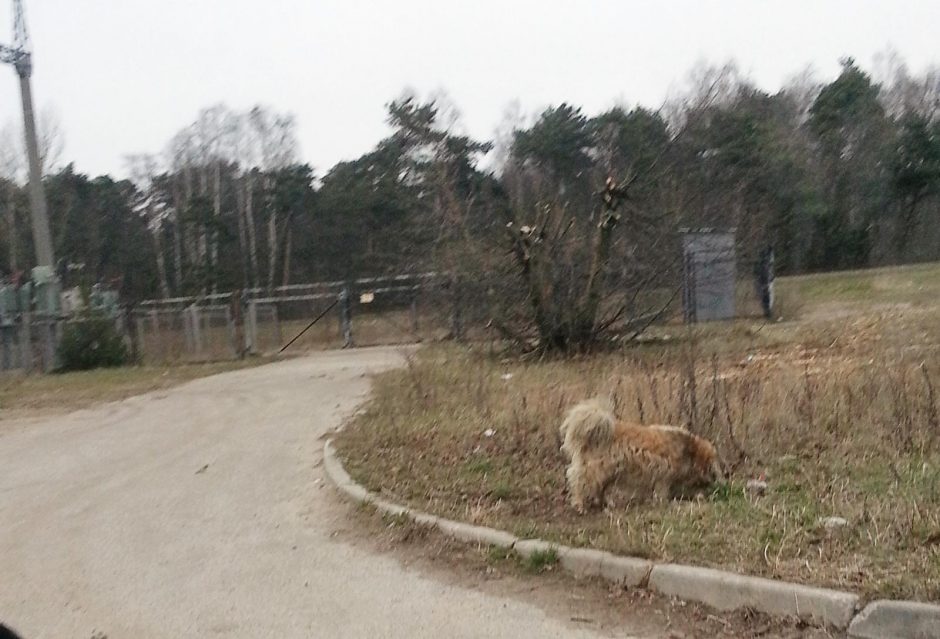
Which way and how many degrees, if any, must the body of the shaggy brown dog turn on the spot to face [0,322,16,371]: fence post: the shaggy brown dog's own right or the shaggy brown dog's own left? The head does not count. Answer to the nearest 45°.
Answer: approximately 135° to the shaggy brown dog's own left

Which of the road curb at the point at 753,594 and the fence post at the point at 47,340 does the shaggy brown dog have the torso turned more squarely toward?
the road curb

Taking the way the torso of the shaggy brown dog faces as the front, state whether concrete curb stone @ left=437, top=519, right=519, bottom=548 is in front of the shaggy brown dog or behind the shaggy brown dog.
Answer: behind

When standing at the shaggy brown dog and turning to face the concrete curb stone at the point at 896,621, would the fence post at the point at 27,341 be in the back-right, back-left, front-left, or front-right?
back-right

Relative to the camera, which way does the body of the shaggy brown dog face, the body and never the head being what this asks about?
to the viewer's right

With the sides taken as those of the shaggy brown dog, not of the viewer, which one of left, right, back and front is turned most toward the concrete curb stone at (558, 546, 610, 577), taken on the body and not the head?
right

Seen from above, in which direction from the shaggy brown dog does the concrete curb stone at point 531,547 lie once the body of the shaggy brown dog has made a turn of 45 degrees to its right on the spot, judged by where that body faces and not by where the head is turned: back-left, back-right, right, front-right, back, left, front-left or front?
right

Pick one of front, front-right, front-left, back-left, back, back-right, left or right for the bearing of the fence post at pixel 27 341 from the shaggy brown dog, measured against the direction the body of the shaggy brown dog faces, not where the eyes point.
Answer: back-left

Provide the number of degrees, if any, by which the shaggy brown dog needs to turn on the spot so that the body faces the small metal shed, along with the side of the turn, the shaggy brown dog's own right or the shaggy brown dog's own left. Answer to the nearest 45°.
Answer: approximately 90° to the shaggy brown dog's own left
